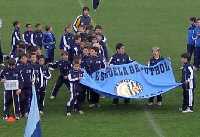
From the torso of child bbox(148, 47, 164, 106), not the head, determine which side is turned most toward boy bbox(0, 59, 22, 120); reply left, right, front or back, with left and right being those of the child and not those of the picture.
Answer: right

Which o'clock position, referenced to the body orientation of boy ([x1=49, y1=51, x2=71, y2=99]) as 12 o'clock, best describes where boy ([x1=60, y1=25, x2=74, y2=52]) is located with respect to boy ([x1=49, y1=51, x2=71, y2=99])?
boy ([x1=60, y1=25, x2=74, y2=52]) is roughly at 6 o'clock from boy ([x1=49, y1=51, x2=71, y2=99]).
